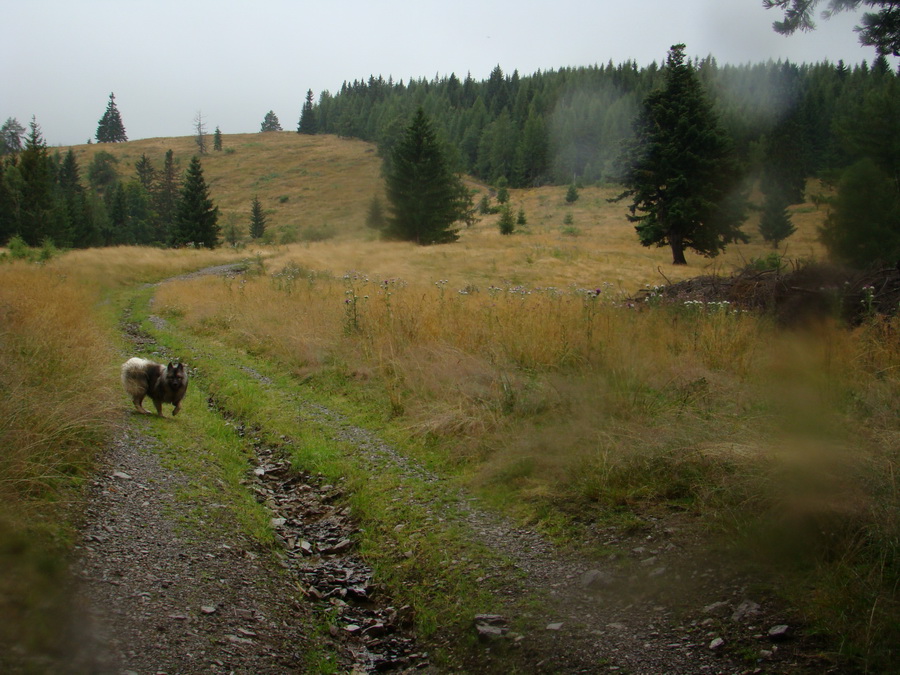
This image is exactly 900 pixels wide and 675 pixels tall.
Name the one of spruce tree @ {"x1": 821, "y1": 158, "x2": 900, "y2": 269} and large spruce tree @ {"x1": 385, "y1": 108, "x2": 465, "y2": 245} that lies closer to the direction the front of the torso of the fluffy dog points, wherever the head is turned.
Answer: the spruce tree

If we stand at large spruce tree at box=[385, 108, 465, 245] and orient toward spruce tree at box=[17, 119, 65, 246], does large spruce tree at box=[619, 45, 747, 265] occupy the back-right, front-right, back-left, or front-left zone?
back-left

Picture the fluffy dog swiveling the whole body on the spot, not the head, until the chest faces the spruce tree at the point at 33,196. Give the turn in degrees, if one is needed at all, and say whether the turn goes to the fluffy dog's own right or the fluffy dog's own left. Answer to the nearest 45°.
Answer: approximately 135° to the fluffy dog's own left

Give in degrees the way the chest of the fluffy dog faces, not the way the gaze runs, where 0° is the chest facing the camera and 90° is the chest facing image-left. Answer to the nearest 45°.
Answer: approximately 315°

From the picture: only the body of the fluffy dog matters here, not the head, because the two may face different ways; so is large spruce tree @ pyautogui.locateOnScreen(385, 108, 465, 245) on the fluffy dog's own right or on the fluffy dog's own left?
on the fluffy dog's own left

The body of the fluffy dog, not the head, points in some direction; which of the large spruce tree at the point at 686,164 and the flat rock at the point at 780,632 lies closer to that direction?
the flat rock

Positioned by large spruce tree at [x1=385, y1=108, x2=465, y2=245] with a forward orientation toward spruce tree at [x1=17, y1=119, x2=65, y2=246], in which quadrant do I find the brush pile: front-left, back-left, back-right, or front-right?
back-left

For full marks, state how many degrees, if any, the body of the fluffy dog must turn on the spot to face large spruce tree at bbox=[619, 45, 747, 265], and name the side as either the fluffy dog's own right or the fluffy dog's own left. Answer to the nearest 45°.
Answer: approximately 90° to the fluffy dog's own left
